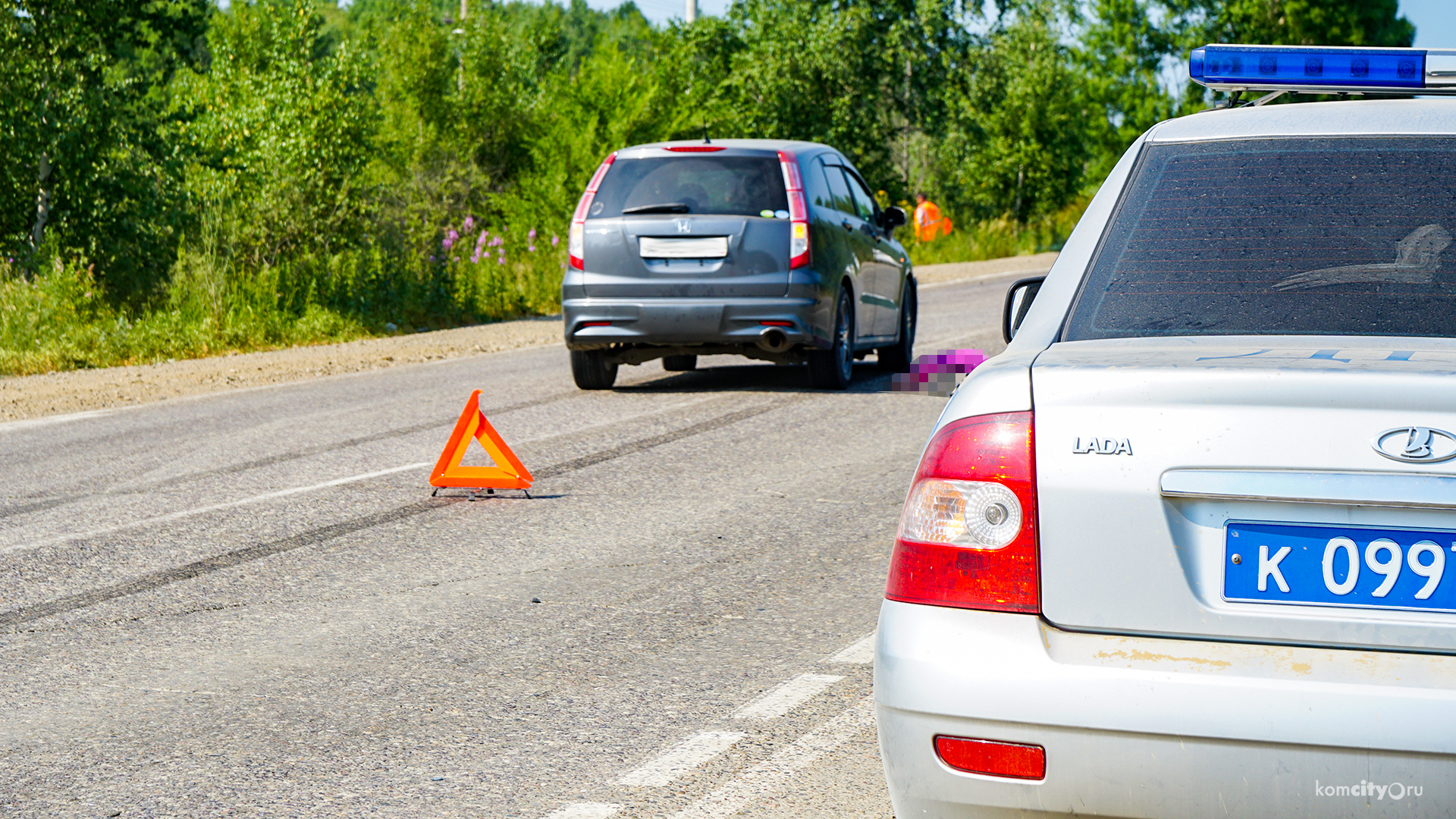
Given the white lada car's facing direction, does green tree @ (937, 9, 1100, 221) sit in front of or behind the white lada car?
in front

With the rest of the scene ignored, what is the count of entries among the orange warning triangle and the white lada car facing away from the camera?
1

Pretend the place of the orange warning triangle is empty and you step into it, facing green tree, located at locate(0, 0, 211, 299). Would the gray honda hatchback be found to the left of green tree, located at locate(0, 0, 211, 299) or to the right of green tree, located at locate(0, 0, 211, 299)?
right

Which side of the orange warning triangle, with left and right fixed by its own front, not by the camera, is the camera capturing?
front

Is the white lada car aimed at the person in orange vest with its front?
yes

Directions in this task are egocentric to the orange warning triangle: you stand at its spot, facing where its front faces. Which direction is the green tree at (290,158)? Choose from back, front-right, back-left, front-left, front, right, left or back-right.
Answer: back

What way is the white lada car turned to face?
away from the camera

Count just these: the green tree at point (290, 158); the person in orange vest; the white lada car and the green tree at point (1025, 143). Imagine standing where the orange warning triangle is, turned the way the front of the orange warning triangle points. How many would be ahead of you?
1

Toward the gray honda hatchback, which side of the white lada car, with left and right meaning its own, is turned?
front

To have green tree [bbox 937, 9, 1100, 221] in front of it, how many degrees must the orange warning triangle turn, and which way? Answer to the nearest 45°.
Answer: approximately 135° to its left

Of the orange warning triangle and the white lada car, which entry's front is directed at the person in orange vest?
the white lada car

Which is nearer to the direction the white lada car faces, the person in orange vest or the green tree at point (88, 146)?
the person in orange vest

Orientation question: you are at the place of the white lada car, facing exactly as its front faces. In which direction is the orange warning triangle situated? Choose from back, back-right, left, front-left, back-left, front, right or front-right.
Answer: front-left

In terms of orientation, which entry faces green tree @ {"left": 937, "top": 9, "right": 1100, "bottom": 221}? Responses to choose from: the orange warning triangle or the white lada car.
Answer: the white lada car

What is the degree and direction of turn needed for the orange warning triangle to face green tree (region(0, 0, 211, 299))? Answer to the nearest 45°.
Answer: approximately 180°

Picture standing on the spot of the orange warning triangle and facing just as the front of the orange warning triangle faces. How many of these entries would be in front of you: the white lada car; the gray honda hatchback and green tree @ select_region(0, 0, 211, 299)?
1
